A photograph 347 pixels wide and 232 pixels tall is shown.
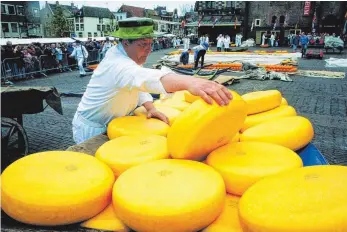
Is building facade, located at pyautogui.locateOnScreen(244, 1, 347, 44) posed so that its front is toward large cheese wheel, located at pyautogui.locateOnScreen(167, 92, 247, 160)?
yes

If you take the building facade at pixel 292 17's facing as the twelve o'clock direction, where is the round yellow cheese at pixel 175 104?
The round yellow cheese is roughly at 12 o'clock from the building facade.

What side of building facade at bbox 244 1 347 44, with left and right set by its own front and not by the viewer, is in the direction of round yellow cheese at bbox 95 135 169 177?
front

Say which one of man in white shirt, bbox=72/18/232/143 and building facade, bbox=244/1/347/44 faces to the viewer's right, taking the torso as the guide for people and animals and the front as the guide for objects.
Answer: the man in white shirt

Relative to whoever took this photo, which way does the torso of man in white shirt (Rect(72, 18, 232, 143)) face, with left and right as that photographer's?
facing to the right of the viewer

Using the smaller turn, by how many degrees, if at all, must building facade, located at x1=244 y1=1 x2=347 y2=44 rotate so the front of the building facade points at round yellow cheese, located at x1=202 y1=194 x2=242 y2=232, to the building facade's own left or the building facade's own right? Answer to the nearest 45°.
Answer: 0° — it already faces it

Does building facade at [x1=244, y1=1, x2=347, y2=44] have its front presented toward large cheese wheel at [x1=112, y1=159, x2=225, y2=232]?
yes

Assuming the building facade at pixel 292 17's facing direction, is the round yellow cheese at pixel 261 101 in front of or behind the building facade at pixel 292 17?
in front

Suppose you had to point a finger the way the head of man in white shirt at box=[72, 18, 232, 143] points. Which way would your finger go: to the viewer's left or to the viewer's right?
to the viewer's right

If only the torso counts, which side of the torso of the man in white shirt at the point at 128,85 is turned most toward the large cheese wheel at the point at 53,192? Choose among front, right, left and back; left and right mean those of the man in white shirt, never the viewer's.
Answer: right

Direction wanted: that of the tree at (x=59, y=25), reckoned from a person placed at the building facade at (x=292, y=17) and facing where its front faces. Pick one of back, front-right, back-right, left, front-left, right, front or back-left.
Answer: right

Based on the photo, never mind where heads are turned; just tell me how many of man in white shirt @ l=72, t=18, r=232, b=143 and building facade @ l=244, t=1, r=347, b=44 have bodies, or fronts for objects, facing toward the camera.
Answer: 1

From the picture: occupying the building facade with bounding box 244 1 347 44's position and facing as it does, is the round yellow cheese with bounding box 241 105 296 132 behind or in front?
in front

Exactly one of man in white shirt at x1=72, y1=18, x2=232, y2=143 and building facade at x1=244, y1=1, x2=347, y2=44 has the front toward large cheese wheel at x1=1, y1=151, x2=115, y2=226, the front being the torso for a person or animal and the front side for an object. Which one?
the building facade

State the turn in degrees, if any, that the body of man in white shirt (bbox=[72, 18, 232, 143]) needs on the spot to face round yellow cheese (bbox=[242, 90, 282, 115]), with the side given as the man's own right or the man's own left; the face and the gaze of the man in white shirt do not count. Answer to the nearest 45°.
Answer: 0° — they already face it

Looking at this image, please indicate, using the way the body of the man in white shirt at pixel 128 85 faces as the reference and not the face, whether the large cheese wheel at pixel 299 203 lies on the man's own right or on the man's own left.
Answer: on the man's own right

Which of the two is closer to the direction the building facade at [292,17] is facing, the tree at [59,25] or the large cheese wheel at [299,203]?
the large cheese wheel
